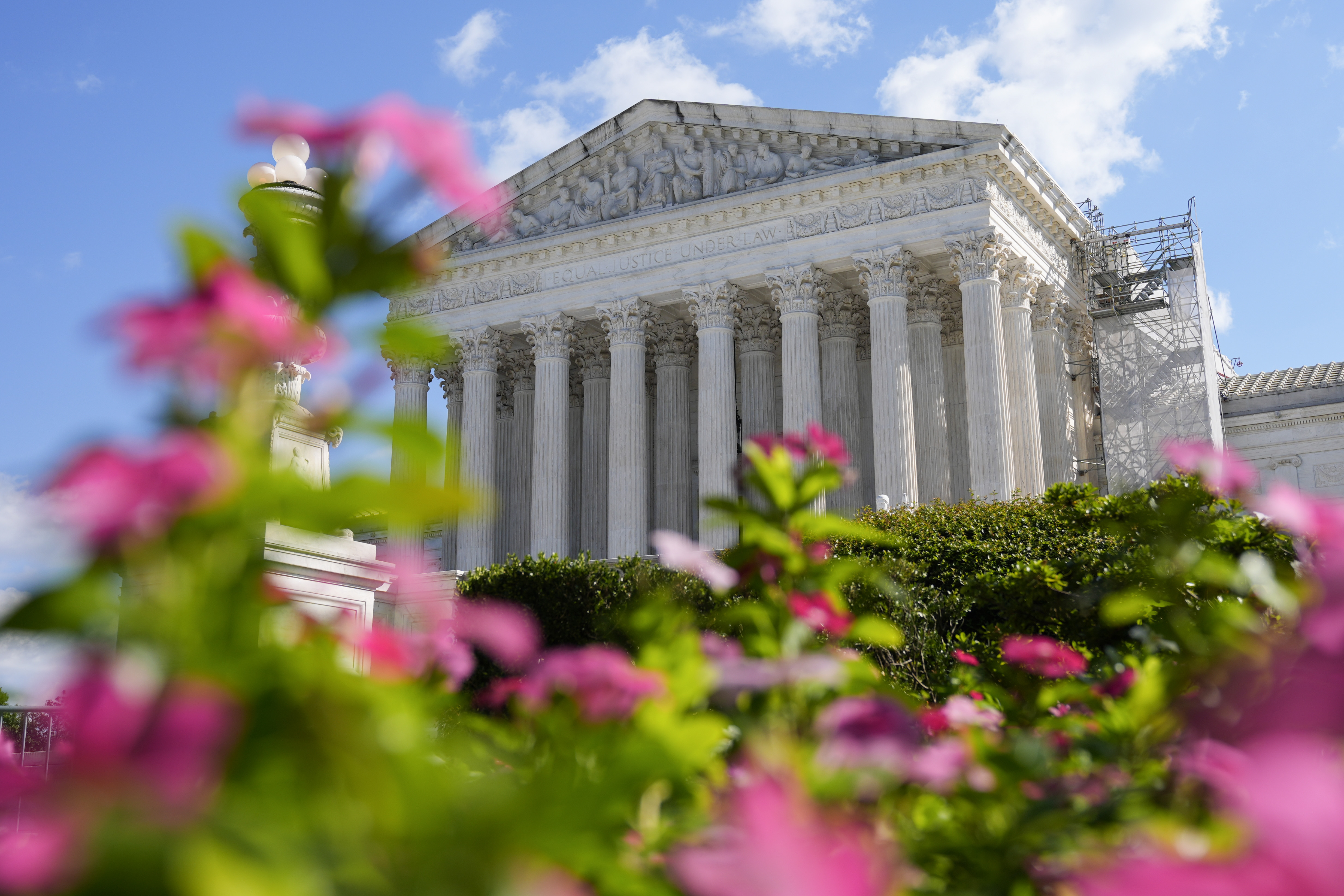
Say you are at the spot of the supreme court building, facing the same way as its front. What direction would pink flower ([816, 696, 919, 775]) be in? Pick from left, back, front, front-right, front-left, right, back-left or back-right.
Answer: front-left

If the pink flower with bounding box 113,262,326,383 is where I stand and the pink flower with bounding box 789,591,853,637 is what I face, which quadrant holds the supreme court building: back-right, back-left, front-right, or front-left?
front-left

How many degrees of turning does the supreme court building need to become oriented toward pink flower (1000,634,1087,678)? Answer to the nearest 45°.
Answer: approximately 45° to its left

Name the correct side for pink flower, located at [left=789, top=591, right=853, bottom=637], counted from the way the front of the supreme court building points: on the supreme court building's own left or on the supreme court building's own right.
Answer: on the supreme court building's own left

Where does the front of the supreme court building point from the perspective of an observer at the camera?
facing the viewer and to the left of the viewer

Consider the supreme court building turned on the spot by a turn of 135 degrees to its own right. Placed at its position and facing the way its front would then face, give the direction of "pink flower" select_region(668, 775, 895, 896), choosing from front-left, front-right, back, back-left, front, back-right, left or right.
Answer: back

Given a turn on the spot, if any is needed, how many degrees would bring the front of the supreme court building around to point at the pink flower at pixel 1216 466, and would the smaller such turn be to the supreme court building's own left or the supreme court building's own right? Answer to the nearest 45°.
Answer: approximately 45° to the supreme court building's own left

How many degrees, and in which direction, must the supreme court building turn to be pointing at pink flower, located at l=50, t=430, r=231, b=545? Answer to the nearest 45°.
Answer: approximately 45° to its left

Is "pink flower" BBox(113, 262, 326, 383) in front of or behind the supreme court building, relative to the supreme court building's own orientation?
in front

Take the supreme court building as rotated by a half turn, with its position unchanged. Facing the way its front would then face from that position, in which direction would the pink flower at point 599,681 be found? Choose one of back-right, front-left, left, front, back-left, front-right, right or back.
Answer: back-right
